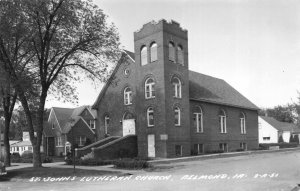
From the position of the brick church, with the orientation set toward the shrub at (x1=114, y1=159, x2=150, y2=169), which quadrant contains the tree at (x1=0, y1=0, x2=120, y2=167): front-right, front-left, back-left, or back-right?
front-right

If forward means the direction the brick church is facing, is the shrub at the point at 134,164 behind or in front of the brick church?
in front

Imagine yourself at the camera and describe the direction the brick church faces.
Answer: facing the viewer and to the left of the viewer

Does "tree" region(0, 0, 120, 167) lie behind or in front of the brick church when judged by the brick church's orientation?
in front
